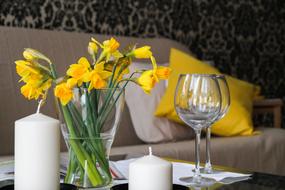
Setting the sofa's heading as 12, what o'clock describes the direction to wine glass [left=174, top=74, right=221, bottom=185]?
The wine glass is roughly at 1 o'clock from the sofa.

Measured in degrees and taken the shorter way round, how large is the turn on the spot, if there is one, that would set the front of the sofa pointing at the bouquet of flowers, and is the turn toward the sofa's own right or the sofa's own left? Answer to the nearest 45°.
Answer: approximately 45° to the sofa's own right

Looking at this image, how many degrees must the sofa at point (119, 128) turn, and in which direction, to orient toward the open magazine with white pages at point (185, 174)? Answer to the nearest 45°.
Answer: approximately 45° to its right

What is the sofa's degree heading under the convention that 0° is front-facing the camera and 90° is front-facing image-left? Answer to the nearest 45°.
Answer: approximately 315°
